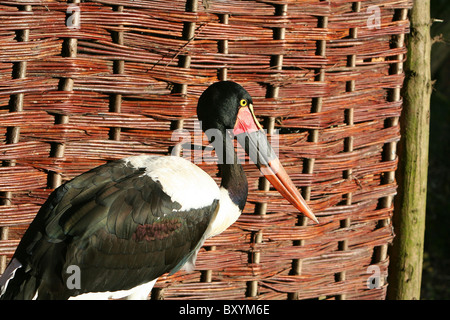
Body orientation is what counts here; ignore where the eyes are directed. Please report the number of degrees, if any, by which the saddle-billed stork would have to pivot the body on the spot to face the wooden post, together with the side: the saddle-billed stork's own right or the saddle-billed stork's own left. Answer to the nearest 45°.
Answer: approximately 45° to the saddle-billed stork's own left

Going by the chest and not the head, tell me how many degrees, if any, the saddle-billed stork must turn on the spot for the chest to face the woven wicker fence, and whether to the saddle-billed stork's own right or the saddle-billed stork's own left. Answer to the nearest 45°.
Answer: approximately 45° to the saddle-billed stork's own left

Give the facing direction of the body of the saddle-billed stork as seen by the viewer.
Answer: to the viewer's right
